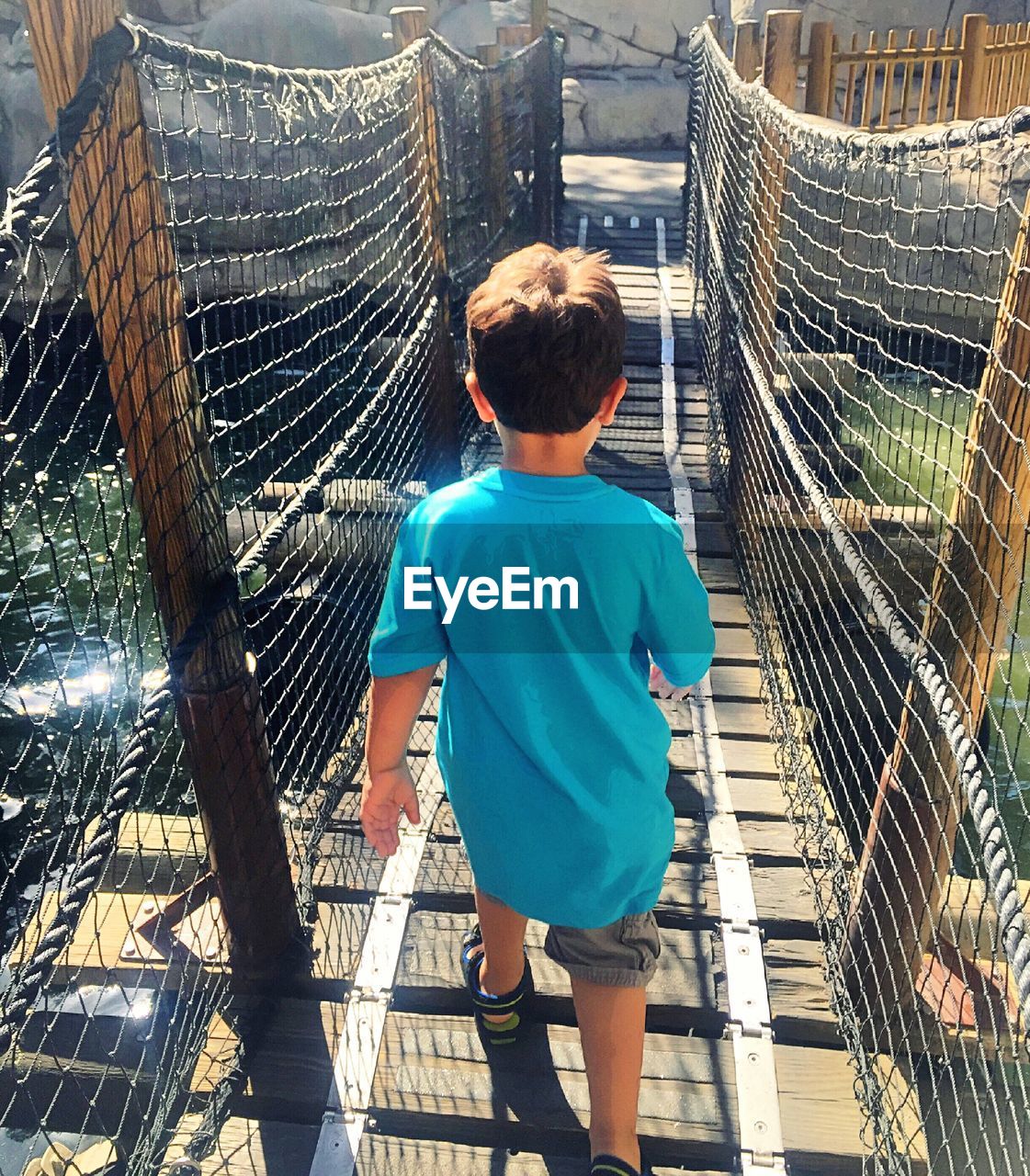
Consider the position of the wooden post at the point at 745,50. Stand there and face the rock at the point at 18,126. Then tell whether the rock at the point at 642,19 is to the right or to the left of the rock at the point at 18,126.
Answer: right

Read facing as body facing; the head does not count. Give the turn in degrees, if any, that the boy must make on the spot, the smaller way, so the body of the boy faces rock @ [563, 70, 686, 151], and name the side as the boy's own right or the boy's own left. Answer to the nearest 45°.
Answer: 0° — they already face it

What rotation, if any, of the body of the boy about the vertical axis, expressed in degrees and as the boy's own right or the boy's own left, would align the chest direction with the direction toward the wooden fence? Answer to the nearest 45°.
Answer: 0° — they already face it

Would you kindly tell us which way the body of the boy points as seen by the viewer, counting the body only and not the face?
away from the camera

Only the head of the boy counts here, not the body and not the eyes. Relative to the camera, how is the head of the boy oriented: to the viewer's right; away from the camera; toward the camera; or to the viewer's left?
away from the camera

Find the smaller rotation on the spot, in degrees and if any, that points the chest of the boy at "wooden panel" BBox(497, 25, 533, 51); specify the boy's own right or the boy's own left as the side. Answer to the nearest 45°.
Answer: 0° — they already face it
